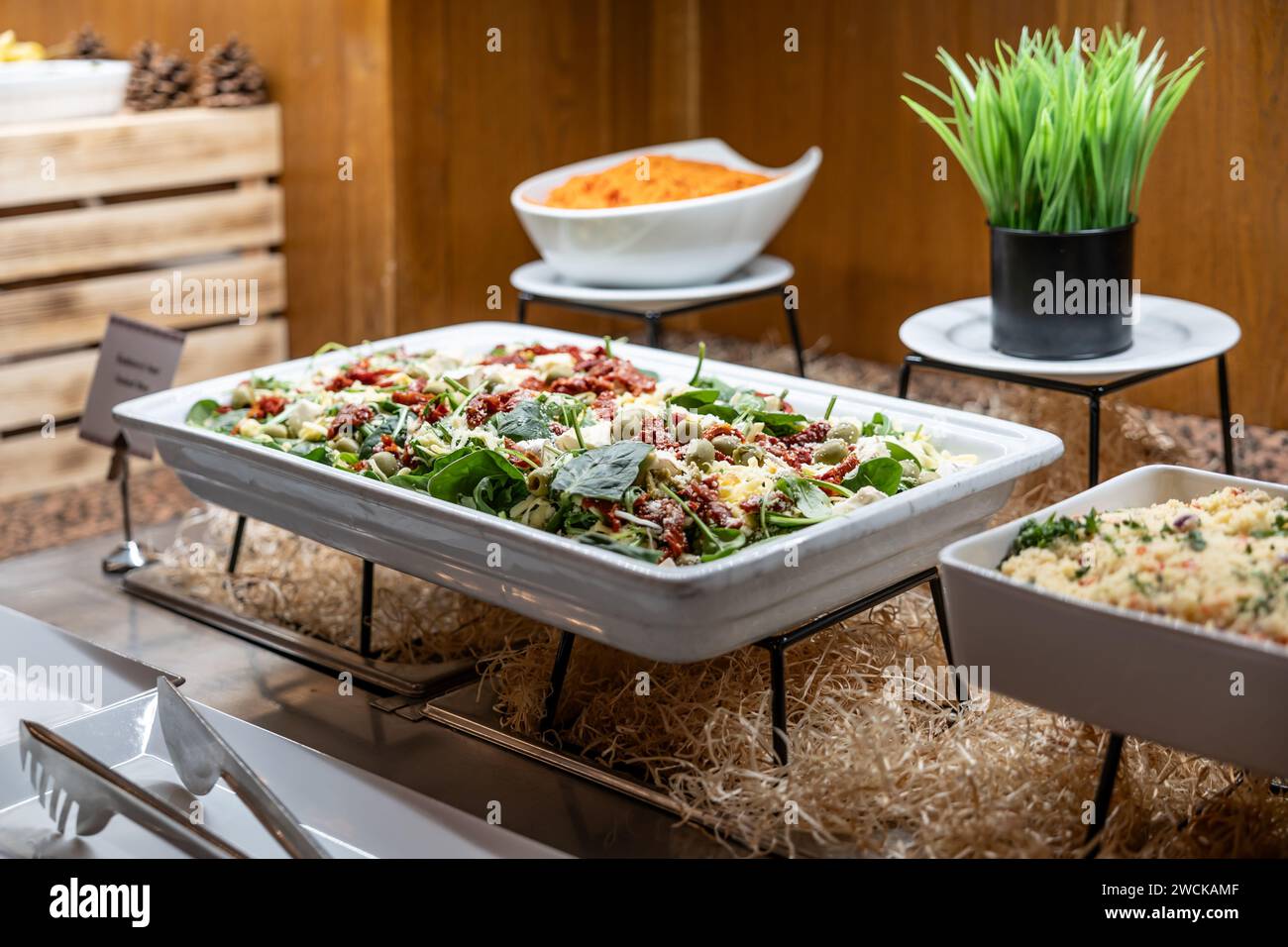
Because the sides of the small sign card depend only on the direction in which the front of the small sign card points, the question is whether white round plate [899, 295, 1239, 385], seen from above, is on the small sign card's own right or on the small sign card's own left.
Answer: on the small sign card's own left

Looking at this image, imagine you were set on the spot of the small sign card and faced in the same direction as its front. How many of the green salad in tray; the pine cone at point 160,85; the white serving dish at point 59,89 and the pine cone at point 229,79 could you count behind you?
3

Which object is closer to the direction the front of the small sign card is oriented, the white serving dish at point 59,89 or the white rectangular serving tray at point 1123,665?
the white rectangular serving tray

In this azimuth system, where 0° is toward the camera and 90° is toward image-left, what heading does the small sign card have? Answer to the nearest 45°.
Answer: approximately 0°

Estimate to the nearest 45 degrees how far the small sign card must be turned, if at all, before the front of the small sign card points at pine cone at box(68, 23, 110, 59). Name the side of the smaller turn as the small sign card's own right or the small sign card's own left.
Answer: approximately 180°

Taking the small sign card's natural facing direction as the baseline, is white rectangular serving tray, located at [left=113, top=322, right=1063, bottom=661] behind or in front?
in front

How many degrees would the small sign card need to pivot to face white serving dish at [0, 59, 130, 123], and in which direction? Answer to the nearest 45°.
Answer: approximately 180°

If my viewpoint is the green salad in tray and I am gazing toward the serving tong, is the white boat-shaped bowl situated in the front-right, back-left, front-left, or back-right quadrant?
back-right

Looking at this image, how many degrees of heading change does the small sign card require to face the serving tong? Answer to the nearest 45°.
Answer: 0° — it already faces it

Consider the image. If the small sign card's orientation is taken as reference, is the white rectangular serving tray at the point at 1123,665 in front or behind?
in front
